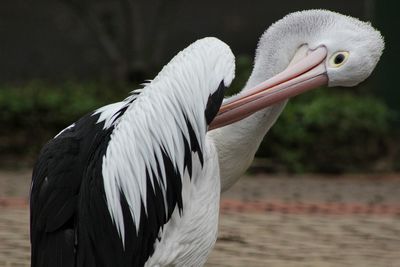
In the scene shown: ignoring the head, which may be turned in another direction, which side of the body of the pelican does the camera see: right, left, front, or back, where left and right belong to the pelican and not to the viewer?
right
